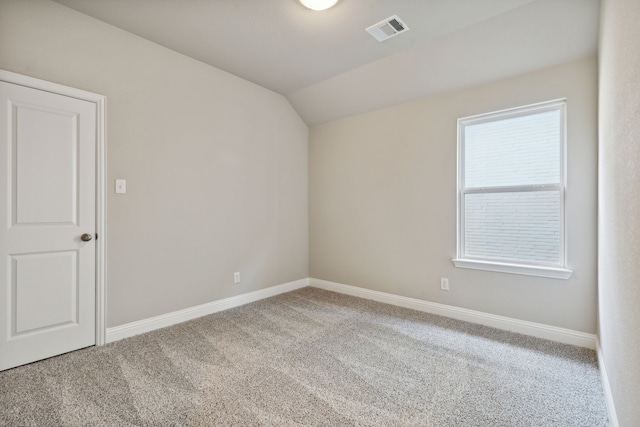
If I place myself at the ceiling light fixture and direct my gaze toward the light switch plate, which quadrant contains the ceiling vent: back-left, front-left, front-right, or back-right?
back-right

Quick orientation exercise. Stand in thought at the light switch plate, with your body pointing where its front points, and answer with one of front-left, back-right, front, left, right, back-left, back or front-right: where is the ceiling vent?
front-left

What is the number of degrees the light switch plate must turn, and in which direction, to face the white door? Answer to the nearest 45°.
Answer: approximately 90° to its right

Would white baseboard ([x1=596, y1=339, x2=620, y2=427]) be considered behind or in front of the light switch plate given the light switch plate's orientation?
in front

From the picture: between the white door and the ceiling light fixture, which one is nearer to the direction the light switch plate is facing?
the ceiling light fixture

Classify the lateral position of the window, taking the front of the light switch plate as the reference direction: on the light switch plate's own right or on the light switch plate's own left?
on the light switch plate's own left
